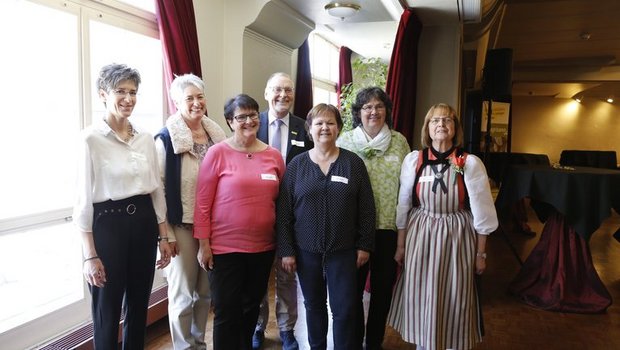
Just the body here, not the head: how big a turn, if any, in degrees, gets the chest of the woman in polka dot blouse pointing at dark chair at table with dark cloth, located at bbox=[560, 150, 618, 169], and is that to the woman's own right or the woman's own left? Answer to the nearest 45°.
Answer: approximately 135° to the woman's own left

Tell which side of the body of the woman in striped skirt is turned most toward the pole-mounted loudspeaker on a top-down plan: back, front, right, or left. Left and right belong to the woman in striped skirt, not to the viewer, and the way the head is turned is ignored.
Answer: back

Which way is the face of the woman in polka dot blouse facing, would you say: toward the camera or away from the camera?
toward the camera

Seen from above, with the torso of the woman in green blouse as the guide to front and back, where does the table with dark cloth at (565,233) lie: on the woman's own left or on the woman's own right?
on the woman's own left

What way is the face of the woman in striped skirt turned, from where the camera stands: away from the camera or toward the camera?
toward the camera

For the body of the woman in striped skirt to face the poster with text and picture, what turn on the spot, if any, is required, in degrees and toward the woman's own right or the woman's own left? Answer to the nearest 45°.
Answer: approximately 180°

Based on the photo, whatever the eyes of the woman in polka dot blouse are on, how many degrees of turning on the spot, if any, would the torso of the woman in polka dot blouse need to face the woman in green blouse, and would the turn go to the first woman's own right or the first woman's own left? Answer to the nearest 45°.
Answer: approximately 135° to the first woman's own left

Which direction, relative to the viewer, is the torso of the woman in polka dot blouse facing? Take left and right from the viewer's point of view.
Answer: facing the viewer

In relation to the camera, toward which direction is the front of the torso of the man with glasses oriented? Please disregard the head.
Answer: toward the camera

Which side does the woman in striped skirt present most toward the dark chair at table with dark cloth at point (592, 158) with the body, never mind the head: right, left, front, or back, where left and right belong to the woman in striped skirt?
back

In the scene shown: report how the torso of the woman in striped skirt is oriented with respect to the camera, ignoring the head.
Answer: toward the camera
